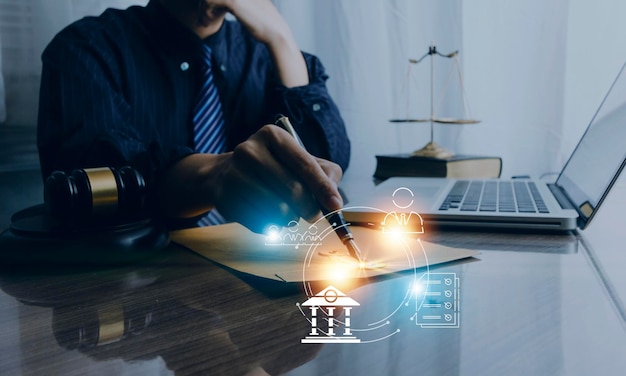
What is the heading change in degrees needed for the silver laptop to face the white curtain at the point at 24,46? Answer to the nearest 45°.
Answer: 0° — it already faces it

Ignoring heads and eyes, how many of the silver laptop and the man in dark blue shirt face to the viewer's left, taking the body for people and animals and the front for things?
1

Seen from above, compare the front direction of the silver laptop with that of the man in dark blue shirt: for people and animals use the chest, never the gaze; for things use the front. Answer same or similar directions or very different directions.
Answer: very different directions

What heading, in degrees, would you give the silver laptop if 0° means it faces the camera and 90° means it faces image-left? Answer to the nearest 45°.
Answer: approximately 90°

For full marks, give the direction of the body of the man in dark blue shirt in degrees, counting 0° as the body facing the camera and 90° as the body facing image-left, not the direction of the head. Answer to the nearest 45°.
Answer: approximately 315°
